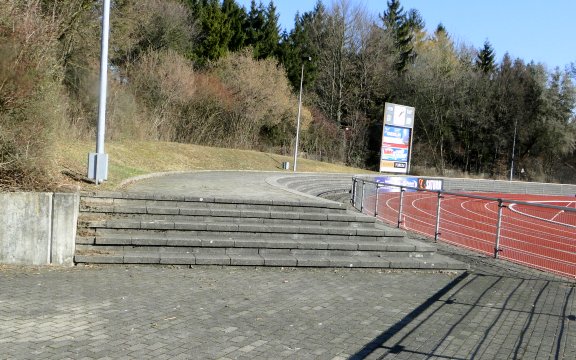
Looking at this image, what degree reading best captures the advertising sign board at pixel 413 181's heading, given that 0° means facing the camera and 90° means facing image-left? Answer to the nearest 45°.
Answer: approximately 0°

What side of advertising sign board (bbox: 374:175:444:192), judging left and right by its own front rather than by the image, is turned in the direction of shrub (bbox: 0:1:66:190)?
front

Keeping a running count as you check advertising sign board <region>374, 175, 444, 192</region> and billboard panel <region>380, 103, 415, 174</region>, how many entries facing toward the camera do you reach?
2

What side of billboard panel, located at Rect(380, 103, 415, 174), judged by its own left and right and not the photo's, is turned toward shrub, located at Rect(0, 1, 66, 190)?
front

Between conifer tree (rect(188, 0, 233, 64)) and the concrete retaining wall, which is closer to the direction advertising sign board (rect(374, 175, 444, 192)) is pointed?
the concrete retaining wall
